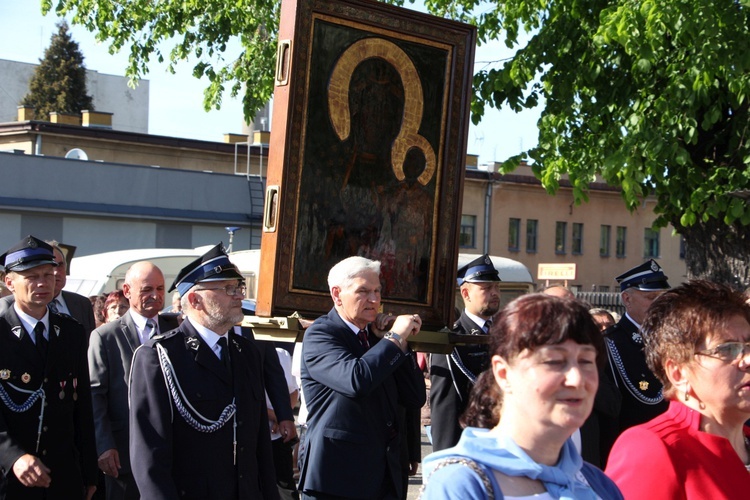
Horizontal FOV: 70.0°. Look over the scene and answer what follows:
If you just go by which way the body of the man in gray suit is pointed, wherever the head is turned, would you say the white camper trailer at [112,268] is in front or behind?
behind

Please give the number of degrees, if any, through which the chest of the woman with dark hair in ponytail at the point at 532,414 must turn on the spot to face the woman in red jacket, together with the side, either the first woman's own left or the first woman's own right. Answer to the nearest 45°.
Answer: approximately 90° to the first woman's own left

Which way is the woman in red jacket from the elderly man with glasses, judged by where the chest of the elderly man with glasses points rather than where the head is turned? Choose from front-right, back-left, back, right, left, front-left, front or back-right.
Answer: front

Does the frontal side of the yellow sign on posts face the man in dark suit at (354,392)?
yes

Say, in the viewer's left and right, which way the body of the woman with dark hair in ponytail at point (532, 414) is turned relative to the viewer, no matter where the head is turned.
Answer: facing the viewer and to the right of the viewer

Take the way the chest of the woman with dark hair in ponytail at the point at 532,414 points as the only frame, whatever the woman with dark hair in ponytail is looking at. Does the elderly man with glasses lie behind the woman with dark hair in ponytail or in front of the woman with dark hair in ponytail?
behind

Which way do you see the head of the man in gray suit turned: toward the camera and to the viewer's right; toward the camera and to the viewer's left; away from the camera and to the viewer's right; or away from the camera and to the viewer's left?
toward the camera and to the viewer's right
